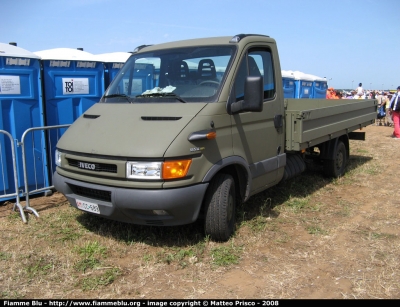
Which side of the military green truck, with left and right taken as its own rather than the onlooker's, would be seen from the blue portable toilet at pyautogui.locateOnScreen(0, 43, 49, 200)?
right

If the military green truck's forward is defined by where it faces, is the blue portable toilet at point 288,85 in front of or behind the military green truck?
behind

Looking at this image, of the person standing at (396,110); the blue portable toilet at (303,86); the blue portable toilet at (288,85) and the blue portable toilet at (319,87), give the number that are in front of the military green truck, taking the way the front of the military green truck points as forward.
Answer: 0

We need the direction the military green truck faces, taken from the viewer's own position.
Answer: facing the viewer and to the left of the viewer

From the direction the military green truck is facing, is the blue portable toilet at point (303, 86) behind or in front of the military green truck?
behind

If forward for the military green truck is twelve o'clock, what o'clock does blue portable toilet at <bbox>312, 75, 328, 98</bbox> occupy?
The blue portable toilet is roughly at 5 o'clock from the military green truck.

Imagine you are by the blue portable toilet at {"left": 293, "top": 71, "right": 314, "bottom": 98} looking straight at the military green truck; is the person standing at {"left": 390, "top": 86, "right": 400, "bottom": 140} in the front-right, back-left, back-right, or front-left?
front-left

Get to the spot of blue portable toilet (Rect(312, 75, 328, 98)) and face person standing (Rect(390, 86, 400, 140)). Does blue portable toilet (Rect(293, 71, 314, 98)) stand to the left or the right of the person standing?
right

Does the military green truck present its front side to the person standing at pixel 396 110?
no

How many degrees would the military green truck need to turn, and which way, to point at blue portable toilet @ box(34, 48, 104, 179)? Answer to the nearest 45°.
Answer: approximately 90° to its right
